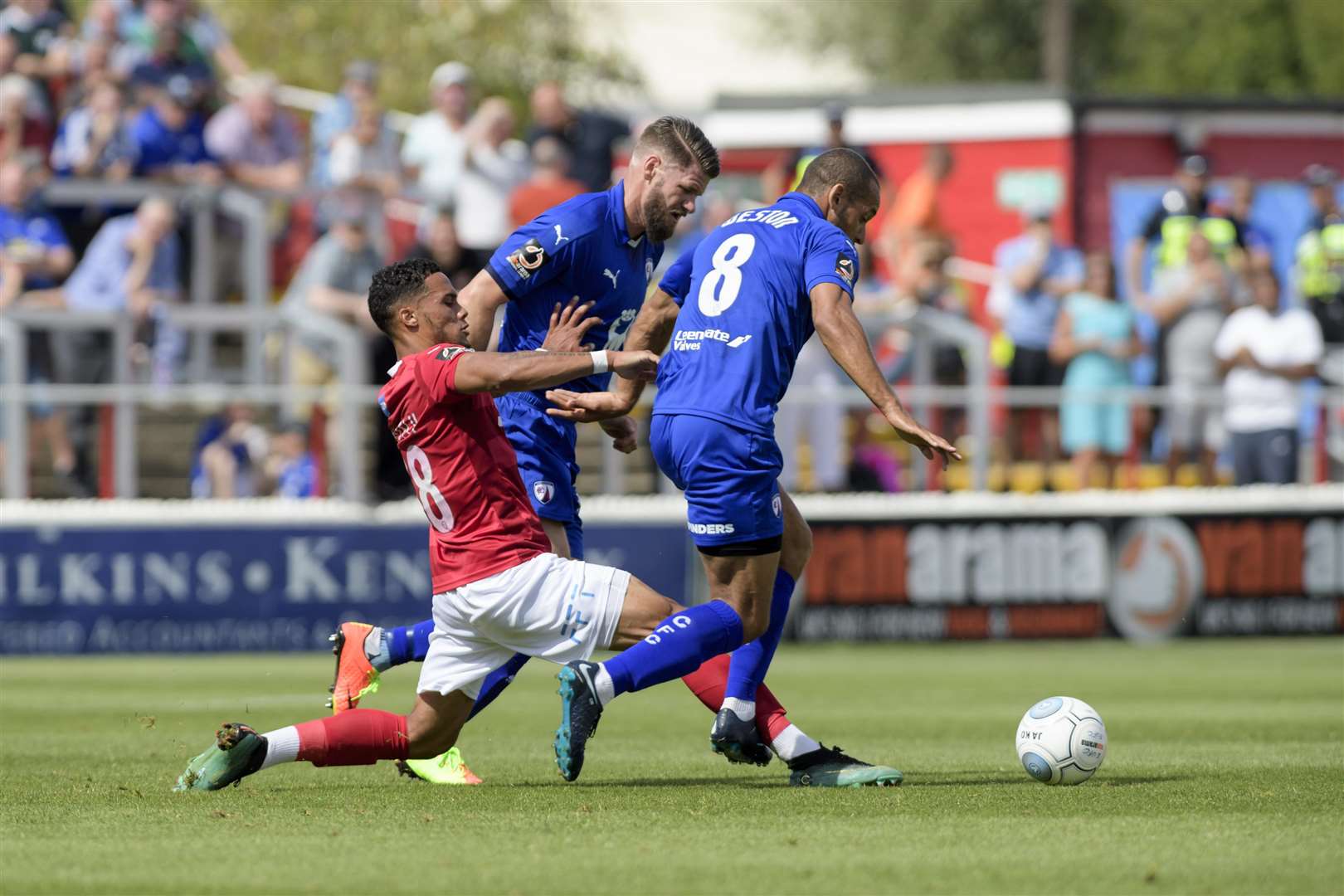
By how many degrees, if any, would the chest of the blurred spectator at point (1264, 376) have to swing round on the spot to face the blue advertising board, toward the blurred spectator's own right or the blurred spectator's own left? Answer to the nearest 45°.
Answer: approximately 45° to the blurred spectator's own right

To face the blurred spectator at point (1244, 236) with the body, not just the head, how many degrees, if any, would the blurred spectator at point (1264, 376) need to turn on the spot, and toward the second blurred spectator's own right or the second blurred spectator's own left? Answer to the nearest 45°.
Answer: approximately 180°

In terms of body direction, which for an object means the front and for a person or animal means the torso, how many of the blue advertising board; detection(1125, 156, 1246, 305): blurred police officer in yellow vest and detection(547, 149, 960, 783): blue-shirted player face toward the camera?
2

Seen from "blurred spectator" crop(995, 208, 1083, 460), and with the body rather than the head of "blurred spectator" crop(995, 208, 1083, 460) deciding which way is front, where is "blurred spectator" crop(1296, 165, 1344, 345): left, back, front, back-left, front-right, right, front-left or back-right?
back-left

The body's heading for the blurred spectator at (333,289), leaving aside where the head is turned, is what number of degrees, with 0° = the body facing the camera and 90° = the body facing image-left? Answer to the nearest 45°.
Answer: approximately 315°
